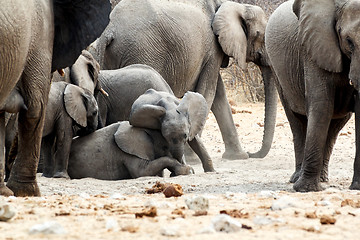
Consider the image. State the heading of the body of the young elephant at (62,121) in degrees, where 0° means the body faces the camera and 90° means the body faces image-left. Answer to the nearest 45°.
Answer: approximately 270°

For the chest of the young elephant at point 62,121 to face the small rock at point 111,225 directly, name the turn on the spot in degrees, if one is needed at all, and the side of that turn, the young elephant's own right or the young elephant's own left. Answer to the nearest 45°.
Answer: approximately 90° to the young elephant's own right

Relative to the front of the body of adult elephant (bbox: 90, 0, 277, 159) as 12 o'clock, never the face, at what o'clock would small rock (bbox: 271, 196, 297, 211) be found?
The small rock is roughly at 3 o'clock from the adult elephant.

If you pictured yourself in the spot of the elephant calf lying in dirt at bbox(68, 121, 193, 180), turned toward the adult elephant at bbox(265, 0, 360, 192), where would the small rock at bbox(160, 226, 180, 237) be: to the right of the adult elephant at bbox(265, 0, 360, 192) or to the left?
right

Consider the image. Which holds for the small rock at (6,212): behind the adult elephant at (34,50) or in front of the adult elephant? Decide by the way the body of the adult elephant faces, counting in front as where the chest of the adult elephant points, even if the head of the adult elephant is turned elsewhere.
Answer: behind

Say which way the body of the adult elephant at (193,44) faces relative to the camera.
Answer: to the viewer's right

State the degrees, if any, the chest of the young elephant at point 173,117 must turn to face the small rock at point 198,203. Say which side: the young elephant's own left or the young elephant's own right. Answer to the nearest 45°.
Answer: approximately 45° to the young elephant's own right

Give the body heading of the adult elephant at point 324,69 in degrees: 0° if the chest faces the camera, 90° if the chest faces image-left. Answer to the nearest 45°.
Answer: approximately 315°

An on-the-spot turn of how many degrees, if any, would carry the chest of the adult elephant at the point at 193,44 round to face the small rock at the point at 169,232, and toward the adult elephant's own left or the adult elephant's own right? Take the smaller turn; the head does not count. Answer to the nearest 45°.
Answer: approximately 90° to the adult elephant's own right

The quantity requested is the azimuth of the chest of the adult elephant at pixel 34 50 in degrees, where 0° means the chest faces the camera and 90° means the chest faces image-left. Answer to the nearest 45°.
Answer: approximately 225°

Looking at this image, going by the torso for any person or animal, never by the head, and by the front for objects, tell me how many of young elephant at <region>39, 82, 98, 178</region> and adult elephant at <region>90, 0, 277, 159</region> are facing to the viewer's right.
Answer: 2

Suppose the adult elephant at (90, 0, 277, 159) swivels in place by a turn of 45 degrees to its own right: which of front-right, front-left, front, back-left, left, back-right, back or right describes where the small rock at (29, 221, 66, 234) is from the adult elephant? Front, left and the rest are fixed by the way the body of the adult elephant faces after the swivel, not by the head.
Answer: front-right
